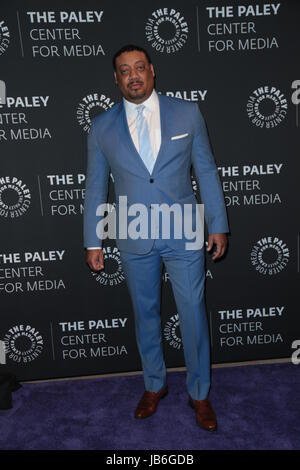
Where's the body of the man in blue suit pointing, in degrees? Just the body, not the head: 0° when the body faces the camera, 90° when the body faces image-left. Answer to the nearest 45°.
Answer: approximately 0°
